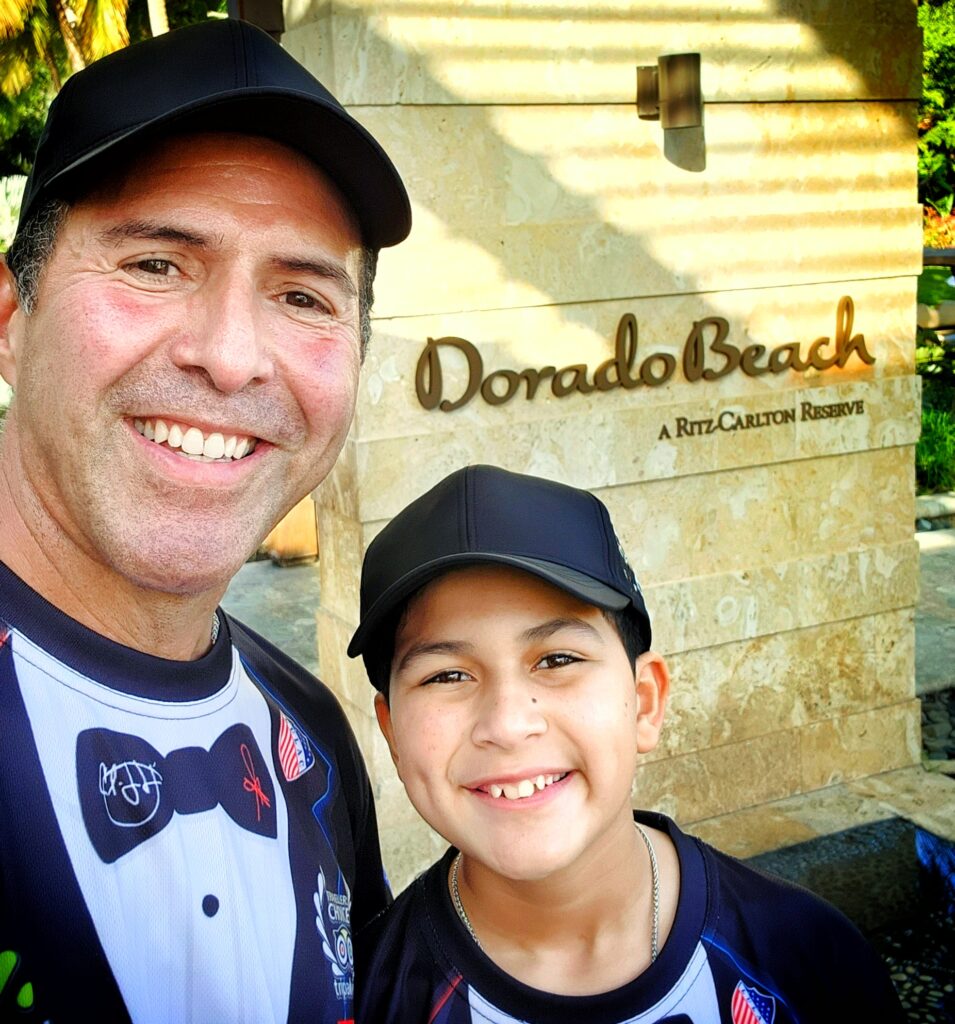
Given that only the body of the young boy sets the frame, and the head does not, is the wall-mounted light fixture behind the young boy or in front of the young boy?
behind

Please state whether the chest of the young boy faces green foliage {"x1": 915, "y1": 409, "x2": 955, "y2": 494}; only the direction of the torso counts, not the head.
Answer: no

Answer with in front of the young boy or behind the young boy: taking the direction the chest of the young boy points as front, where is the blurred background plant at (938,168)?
behind

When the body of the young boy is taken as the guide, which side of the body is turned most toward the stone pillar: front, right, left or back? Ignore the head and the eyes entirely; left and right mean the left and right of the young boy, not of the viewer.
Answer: back

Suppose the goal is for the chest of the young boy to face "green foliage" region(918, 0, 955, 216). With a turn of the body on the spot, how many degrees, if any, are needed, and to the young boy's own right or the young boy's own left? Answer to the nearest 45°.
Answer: approximately 180°

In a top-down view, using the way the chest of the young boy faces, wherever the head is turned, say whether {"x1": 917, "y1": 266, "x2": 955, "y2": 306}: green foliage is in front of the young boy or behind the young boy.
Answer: behind

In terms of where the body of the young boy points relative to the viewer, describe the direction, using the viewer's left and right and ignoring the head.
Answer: facing the viewer

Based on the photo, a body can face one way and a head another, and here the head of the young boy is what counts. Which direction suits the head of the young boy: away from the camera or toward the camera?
toward the camera
